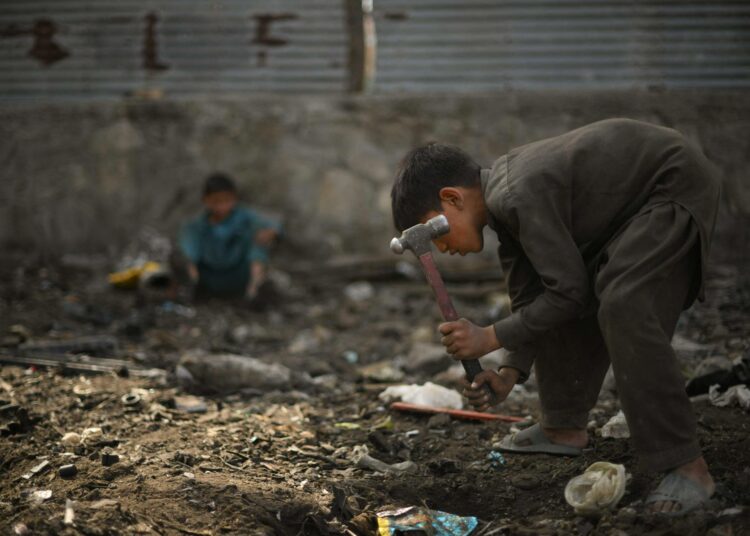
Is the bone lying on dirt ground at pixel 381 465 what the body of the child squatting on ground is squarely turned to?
yes

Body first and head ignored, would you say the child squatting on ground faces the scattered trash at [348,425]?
yes

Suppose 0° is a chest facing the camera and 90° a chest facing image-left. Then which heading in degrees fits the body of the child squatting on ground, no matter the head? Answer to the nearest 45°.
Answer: approximately 0°
